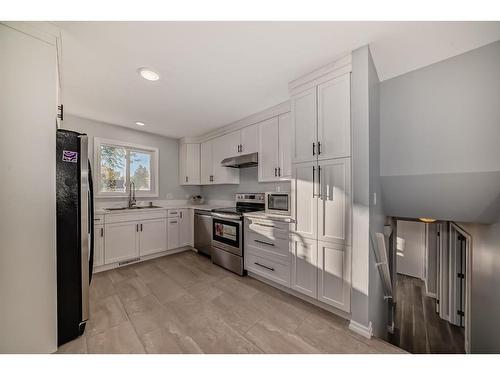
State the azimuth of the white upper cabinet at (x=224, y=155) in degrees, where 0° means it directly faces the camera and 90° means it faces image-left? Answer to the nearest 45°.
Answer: approximately 45°

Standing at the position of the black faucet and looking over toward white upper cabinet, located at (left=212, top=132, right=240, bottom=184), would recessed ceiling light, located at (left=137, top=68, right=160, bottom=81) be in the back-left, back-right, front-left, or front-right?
front-right

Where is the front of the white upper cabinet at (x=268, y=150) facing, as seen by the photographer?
facing the viewer and to the left of the viewer

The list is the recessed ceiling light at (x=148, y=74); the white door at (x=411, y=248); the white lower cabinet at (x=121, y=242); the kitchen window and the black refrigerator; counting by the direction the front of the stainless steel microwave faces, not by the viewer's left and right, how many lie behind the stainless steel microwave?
1

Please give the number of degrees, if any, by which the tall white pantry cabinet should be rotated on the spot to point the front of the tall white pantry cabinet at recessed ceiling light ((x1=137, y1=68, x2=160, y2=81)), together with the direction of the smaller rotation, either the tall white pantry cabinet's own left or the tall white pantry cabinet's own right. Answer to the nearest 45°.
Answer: approximately 45° to the tall white pantry cabinet's own right

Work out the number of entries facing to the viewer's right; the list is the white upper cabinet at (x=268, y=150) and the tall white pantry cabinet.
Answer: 0

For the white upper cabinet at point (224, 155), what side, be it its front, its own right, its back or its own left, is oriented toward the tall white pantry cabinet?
left

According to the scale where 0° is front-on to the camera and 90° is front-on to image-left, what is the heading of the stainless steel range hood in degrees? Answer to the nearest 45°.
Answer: approximately 45°

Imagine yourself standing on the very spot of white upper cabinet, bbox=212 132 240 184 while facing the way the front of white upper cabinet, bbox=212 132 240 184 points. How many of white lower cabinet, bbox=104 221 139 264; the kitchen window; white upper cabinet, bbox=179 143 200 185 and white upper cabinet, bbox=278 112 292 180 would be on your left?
1

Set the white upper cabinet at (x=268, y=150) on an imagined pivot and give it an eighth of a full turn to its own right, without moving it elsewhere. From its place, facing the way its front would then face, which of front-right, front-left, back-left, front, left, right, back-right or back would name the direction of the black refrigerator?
front-left

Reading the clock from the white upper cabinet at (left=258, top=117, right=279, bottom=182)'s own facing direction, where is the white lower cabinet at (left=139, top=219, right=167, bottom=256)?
The white lower cabinet is roughly at 2 o'clock from the white upper cabinet.

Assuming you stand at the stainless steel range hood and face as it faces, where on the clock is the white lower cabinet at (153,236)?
The white lower cabinet is roughly at 2 o'clock from the stainless steel range hood.

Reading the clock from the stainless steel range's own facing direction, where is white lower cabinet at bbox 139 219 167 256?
The white lower cabinet is roughly at 2 o'clock from the stainless steel range.

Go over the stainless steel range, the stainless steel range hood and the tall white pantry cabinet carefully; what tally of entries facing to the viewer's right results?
0

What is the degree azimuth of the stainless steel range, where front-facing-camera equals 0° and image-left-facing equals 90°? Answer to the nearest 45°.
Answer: approximately 45°

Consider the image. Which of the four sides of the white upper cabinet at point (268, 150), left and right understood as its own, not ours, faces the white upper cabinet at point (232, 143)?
right
